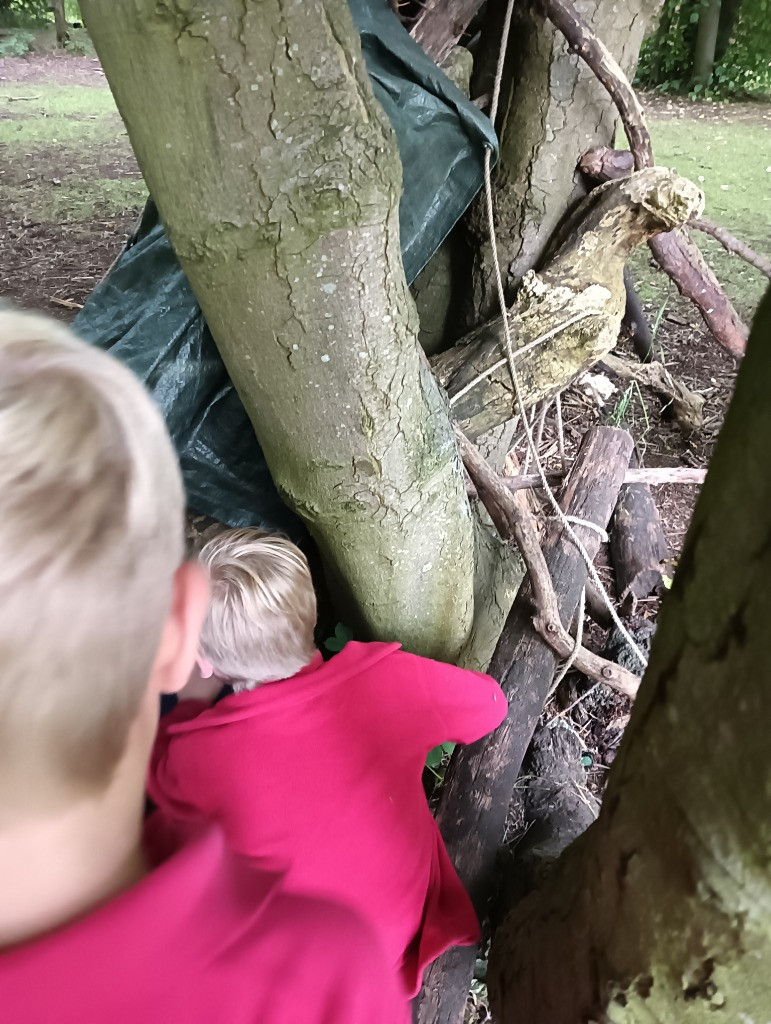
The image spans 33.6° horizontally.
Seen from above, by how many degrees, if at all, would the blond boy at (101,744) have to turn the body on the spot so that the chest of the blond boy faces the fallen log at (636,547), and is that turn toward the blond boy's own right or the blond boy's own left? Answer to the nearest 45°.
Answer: approximately 45° to the blond boy's own right

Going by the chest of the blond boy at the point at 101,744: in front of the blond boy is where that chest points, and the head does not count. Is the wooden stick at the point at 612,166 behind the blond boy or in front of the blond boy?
in front

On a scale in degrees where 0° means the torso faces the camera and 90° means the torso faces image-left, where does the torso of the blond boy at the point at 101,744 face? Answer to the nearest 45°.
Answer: approximately 180°

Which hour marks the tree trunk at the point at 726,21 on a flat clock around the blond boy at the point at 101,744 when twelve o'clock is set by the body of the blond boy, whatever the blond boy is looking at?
The tree trunk is roughly at 1 o'clock from the blond boy.

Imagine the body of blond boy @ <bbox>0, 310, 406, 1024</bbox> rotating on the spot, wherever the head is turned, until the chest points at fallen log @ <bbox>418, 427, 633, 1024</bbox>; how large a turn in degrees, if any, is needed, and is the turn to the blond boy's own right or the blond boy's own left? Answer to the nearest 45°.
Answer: approximately 45° to the blond boy's own right

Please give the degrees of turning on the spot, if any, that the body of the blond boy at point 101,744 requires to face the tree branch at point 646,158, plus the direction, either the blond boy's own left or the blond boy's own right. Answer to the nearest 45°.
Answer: approximately 45° to the blond boy's own right

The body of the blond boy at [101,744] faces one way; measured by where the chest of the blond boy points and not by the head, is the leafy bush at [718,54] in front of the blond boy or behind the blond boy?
in front
